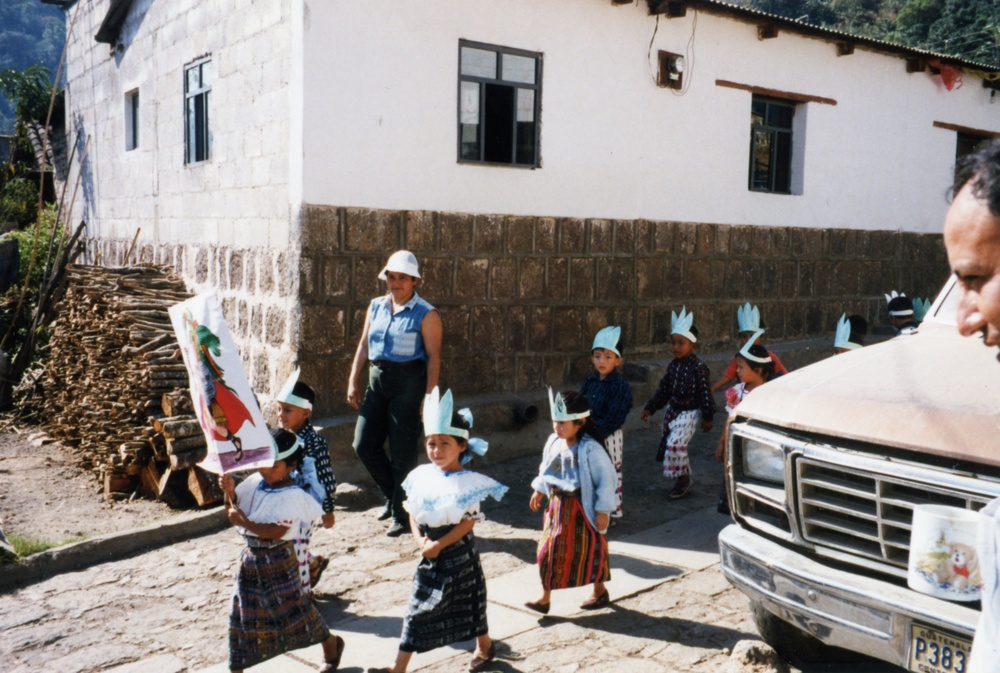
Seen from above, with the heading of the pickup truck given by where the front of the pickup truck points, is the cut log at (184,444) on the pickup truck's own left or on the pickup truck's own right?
on the pickup truck's own right

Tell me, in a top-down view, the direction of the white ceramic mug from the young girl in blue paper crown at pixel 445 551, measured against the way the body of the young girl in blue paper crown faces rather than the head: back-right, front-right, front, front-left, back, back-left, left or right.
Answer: left

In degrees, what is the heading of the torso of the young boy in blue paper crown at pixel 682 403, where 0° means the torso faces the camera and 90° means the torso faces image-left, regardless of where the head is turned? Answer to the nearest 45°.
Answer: approximately 45°

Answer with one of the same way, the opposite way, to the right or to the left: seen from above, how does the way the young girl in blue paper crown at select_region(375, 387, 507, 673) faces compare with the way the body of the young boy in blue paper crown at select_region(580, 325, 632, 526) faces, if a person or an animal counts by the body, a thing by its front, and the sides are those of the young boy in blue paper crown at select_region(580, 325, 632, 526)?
the same way

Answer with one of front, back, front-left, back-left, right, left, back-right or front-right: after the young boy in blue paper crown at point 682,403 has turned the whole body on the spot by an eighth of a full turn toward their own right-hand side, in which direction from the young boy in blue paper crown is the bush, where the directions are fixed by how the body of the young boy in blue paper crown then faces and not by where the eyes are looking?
front-right

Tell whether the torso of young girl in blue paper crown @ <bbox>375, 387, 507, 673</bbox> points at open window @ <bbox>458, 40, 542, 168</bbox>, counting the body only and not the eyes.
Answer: no

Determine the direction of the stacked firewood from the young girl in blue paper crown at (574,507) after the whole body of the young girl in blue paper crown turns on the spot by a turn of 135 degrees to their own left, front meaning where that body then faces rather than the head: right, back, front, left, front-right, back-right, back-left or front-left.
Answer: back-left

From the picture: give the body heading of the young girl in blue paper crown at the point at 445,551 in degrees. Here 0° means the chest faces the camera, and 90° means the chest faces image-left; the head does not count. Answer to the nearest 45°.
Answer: approximately 45°

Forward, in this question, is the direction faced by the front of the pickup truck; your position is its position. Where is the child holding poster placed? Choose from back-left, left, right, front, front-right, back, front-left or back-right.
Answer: front-right

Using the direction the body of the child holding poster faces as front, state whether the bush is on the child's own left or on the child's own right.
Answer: on the child's own right

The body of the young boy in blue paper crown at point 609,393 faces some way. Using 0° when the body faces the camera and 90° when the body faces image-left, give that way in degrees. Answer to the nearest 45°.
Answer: approximately 45°

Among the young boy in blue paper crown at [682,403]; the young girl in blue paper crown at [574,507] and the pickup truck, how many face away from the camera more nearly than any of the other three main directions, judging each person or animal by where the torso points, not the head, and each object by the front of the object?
0

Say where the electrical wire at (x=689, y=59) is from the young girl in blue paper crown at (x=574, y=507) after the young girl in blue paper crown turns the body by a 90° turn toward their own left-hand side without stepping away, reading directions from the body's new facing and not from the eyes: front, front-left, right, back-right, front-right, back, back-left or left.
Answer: back-left

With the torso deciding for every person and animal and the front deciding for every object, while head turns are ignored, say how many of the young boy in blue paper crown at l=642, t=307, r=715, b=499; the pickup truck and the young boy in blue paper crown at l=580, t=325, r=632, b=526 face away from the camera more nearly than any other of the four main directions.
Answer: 0

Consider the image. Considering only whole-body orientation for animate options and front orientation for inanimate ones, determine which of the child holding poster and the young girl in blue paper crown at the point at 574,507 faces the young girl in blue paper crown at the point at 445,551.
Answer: the young girl in blue paper crown at the point at 574,507

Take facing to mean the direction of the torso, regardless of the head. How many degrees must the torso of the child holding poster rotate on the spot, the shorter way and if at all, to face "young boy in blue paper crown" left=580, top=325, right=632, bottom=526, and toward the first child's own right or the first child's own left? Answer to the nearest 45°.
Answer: approximately 180°

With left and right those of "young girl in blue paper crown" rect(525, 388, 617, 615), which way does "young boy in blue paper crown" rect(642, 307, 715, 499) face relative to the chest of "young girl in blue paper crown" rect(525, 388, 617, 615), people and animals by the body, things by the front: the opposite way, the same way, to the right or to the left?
the same way

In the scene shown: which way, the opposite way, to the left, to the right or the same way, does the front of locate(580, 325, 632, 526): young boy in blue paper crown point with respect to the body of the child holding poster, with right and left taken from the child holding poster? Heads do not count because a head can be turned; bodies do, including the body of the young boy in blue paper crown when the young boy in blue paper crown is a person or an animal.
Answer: the same way

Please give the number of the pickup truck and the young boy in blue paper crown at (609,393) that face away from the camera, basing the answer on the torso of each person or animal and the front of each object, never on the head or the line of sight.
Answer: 0

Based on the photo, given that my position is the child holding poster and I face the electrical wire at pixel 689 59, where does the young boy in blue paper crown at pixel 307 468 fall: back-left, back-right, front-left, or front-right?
front-left

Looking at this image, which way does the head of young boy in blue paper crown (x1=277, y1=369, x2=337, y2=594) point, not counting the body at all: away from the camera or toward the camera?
toward the camera
